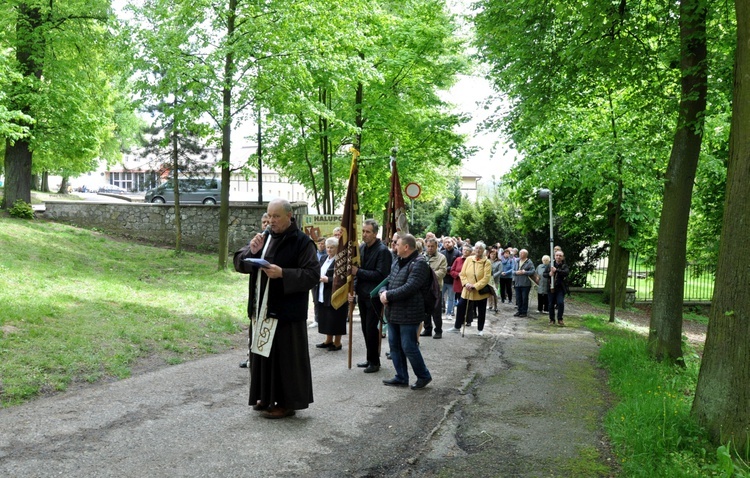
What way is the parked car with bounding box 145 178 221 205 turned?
to the viewer's left

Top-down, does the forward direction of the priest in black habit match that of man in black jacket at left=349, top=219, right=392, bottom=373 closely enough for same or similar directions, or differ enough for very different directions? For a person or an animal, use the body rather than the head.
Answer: same or similar directions

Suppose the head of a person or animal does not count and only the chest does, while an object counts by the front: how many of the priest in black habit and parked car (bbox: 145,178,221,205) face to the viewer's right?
0

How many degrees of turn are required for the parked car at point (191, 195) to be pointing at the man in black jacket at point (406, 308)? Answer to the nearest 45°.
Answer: approximately 90° to its left

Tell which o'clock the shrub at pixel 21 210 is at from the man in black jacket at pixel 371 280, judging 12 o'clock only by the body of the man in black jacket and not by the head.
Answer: The shrub is roughly at 3 o'clock from the man in black jacket.

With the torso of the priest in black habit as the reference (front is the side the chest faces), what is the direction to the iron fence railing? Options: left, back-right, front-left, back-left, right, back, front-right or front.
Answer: back

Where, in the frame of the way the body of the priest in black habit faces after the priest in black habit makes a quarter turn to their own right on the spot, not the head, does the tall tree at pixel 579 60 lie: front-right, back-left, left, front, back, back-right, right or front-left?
right

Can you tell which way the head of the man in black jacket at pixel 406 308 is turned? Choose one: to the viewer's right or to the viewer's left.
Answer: to the viewer's left

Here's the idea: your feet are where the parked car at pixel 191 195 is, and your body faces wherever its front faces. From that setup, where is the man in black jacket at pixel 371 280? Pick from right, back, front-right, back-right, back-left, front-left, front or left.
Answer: left

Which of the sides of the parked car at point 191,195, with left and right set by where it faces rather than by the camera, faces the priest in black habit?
left

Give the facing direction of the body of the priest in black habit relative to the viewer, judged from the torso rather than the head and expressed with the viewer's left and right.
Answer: facing the viewer and to the left of the viewer
